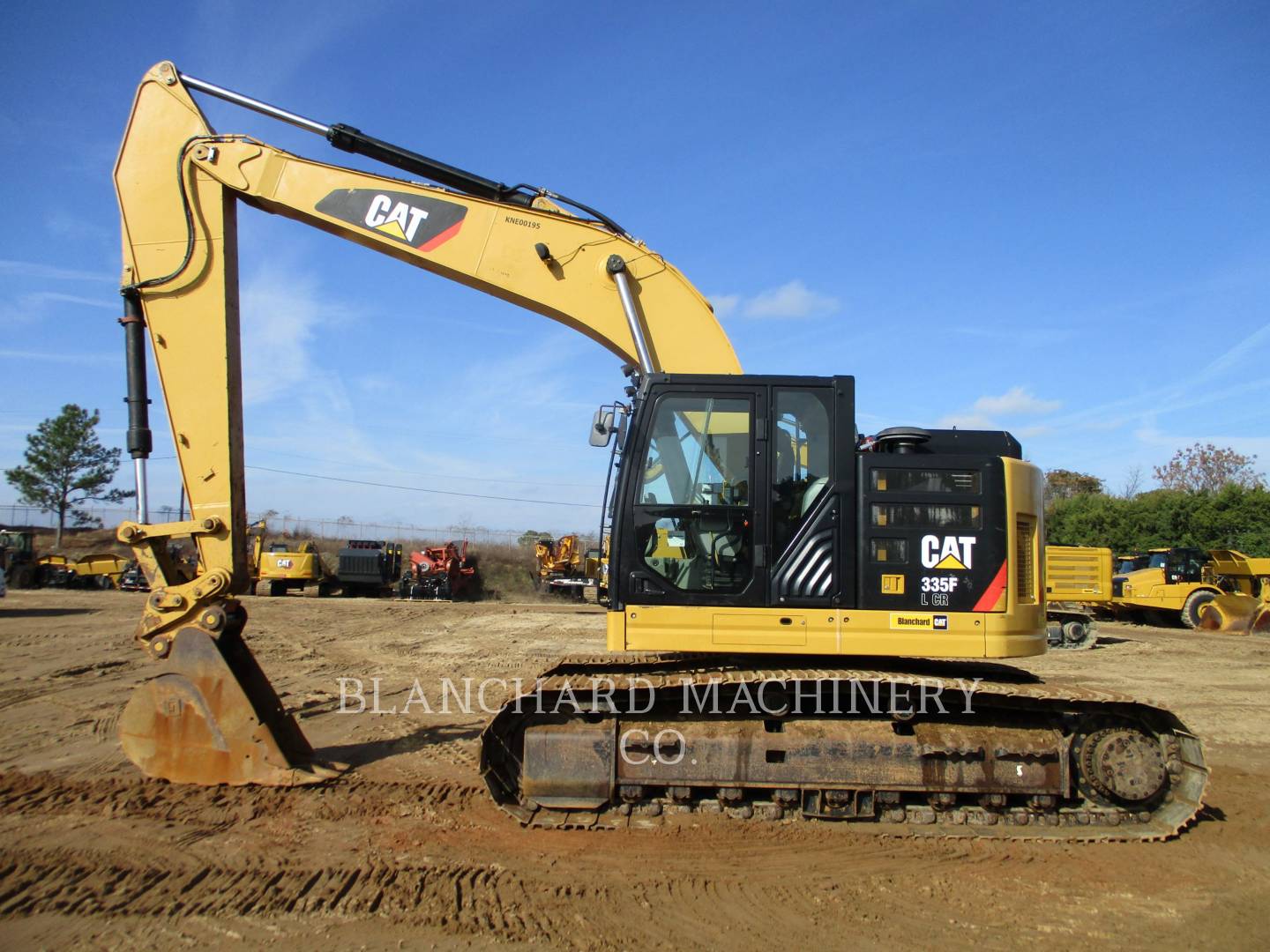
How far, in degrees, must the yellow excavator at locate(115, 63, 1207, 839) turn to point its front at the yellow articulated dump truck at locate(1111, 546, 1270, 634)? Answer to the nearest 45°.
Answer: approximately 135° to its right

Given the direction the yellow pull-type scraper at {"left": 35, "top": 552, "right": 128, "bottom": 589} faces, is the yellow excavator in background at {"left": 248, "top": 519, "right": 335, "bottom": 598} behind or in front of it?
behind

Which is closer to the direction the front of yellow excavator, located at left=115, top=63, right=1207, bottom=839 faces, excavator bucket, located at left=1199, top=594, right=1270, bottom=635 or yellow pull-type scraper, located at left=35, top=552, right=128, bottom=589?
the yellow pull-type scraper

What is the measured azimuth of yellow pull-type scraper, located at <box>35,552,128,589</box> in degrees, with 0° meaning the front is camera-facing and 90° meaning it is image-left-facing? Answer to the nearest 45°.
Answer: approximately 90°

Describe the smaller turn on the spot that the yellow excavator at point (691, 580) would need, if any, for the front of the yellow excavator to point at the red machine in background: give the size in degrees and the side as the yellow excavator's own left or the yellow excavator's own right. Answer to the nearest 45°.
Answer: approximately 90° to the yellow excavator's own right

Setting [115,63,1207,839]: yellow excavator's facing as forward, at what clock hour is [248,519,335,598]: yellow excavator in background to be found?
The yellow excavator in background is roughly at 2 o'clock from the yellow excavator.

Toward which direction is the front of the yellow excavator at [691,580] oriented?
to the viewer's left

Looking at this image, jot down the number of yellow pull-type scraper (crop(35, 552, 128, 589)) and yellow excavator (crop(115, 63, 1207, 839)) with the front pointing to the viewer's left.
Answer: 2

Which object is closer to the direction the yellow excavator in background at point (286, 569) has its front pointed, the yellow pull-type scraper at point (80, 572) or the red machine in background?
the yellow pull-type scraper
